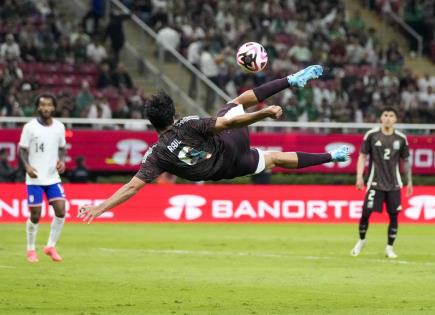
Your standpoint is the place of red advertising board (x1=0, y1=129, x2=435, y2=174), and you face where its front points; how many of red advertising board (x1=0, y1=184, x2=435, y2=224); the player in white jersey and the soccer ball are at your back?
0

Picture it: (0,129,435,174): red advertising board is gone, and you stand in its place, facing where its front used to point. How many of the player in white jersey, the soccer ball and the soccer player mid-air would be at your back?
0

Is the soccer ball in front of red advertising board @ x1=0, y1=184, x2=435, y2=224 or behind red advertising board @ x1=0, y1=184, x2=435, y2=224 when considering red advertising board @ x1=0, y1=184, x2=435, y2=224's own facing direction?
in front

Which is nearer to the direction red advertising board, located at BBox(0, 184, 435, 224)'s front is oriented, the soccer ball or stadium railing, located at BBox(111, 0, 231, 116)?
the soccer ball

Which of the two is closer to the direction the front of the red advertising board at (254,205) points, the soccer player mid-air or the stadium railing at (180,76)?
the soccer player mid-air

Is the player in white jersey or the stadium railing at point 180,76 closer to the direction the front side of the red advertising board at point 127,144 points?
the player in white jersey

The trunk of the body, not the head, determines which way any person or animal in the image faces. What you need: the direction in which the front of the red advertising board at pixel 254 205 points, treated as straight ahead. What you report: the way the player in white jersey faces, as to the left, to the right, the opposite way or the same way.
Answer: the same way

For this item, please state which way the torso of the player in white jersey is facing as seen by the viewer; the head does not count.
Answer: toward the camera

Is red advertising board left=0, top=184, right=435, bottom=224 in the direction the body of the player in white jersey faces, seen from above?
no

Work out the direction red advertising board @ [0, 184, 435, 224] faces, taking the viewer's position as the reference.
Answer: facing the viewer

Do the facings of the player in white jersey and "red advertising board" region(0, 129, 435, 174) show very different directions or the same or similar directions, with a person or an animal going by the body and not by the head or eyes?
same or similar directions

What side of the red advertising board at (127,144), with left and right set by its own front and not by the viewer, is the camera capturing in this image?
front

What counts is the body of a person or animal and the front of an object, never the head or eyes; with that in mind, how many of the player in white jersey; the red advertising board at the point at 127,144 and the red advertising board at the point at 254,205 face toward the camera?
3

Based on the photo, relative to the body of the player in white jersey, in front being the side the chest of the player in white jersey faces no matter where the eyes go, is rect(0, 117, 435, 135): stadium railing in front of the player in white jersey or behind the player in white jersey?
behind
